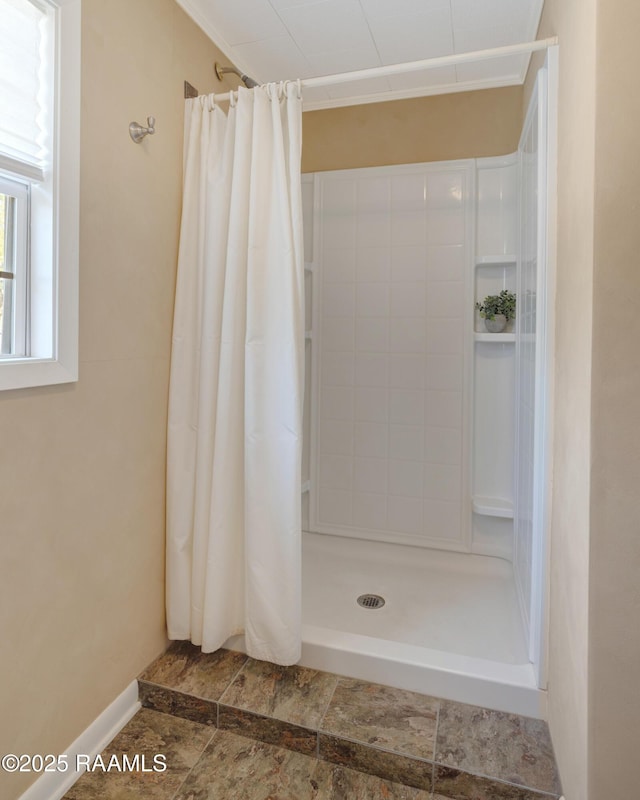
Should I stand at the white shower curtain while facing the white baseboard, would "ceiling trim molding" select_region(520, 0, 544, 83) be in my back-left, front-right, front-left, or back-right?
back-left

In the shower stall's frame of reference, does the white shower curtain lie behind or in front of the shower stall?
in front

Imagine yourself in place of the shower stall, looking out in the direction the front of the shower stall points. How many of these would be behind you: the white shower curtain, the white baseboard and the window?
0

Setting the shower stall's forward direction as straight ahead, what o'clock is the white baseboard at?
The white baseboard is roughly at 1 o'clock from the shower stall.

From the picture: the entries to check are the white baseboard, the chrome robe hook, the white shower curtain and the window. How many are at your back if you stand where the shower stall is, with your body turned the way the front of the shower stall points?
0

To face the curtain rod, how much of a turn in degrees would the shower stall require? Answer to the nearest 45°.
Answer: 0° — it already faces it

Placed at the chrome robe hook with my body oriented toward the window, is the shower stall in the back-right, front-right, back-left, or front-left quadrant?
back-left

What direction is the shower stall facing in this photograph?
toward the camera

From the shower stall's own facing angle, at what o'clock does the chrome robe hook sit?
The chrome robe hook is roughly at 1 o'clock from the shower stall.

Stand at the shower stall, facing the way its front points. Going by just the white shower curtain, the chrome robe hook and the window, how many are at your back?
0

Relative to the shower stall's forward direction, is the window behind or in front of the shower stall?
in front
